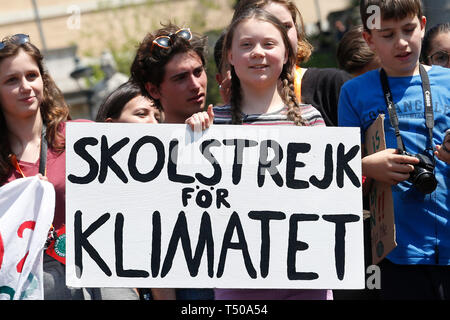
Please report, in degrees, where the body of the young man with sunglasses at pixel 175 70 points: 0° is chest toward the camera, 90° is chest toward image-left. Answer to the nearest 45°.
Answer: approximately 315°

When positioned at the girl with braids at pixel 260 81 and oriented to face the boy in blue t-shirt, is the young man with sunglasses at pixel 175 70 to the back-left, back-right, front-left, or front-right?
back-left

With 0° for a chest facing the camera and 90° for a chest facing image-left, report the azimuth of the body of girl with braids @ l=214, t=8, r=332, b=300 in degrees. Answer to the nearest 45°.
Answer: approximately 0°

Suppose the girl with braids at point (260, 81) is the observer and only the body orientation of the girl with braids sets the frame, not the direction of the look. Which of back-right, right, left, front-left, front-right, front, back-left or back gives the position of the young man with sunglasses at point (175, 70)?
back-right

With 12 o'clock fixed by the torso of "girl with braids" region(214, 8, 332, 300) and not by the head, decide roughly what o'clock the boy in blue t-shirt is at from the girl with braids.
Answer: The boy in blue t-shirt is roughly at 9 o'clock from the girl with braids.

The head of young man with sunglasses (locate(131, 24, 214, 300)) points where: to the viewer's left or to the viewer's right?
to the viewer's right
